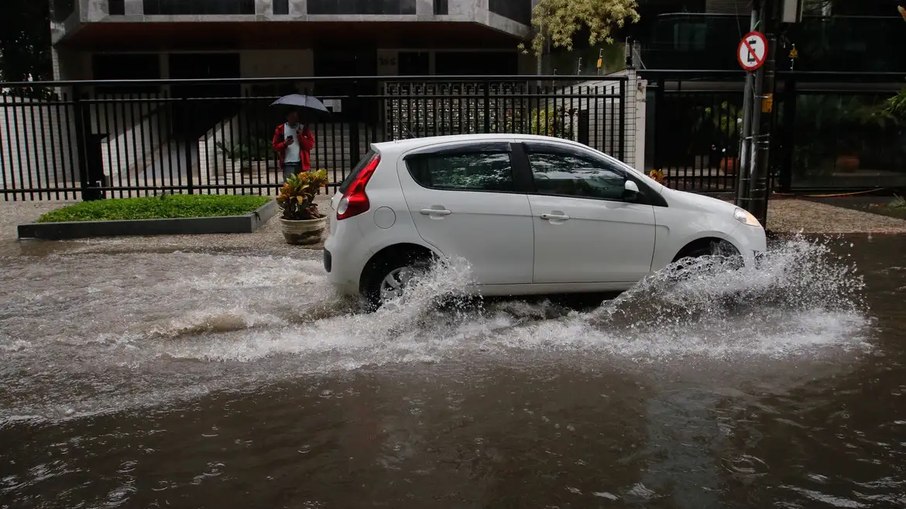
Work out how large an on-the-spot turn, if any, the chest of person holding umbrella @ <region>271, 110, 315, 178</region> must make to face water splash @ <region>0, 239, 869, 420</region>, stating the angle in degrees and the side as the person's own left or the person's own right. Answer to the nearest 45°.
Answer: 0° — they already face it

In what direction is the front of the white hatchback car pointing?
to the viewer's right

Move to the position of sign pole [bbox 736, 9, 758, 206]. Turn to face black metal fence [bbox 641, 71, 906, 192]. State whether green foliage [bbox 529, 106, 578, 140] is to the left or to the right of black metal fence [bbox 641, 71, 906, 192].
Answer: left

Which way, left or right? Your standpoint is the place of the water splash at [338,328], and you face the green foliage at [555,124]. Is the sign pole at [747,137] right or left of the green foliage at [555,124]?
right

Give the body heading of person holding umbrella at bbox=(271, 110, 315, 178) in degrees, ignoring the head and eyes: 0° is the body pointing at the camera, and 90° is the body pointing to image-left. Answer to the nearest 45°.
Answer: approximately 0°

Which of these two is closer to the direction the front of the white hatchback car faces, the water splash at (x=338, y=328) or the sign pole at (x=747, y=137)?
the sign pole

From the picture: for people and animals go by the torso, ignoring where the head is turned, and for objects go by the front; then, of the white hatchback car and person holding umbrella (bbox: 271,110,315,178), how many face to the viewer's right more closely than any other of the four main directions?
1

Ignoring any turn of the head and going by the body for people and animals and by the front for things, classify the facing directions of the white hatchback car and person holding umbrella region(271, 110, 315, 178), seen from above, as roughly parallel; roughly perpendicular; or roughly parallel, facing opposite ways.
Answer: roughly perpendicular

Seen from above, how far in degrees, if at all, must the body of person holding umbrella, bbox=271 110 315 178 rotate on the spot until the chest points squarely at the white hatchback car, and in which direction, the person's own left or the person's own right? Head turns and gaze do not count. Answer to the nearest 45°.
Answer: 0° — they already face it

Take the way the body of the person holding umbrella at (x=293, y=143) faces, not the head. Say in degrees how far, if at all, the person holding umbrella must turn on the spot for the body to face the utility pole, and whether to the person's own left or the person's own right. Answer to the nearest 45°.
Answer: approximately 45° to the person's own left
